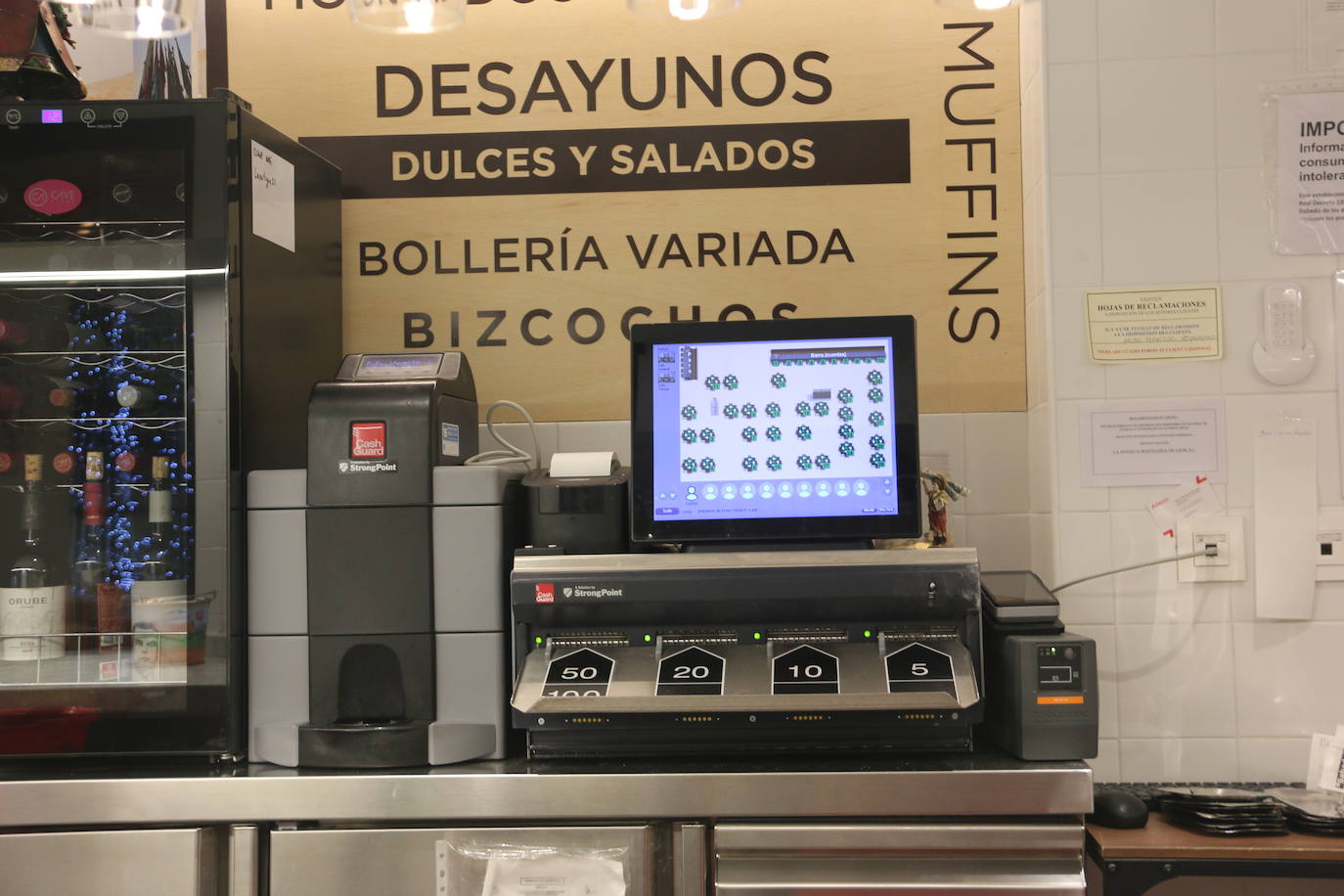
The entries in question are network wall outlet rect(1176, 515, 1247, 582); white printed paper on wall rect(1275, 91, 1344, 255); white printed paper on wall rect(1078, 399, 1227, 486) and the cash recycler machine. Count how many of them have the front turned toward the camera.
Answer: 4

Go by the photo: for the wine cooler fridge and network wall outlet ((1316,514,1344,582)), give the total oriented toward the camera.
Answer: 2

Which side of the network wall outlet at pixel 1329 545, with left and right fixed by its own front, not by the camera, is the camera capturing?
front

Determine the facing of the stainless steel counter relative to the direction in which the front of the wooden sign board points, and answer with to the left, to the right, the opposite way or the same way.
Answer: the same way

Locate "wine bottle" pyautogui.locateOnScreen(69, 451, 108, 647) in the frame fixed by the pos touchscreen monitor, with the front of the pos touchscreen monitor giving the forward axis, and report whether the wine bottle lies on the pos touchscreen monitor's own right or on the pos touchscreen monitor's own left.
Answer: on the pos touchscreen monitor's own right

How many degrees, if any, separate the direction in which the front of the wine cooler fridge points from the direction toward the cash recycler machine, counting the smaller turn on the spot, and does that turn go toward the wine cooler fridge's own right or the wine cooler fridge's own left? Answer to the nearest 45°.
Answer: approximately 45° to the wine cooler fridge's own left

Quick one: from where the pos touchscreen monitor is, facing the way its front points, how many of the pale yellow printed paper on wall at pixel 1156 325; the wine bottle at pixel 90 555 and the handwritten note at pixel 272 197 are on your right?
2

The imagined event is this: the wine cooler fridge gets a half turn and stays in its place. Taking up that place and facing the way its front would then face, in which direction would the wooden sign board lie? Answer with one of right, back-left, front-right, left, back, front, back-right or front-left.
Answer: right

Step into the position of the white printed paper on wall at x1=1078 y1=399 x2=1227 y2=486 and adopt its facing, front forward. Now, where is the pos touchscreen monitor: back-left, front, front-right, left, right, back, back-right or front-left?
front-right

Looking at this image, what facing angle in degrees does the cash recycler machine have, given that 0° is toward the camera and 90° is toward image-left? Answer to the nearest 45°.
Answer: approximately 0°

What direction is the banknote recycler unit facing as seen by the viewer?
toward the camera

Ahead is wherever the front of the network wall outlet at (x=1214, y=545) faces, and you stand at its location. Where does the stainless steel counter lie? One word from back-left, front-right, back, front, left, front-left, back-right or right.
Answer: front-right
